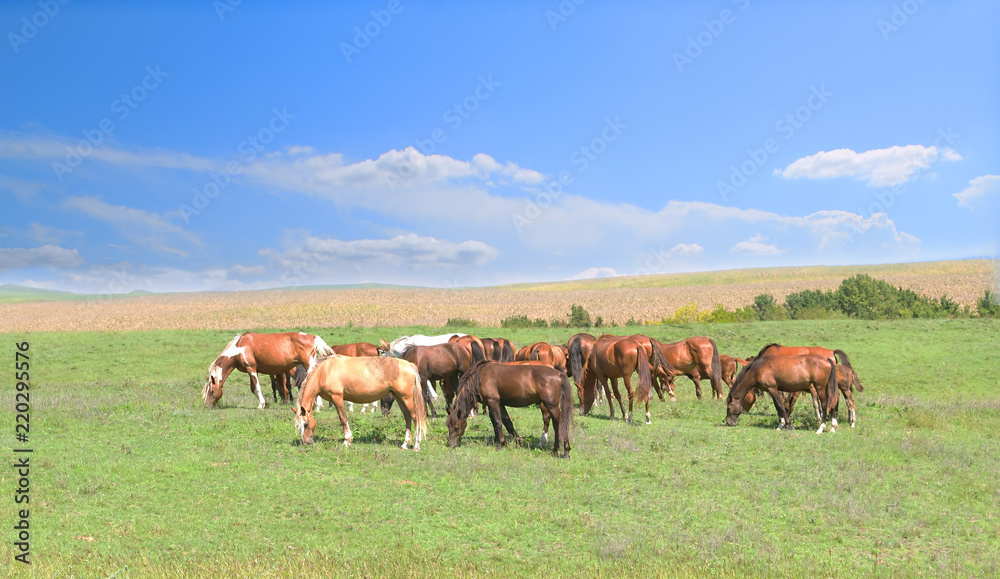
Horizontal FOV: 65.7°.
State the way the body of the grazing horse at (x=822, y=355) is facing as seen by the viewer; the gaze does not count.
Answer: to the viewer's left

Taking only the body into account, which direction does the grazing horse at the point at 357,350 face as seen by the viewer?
to the viewer's left

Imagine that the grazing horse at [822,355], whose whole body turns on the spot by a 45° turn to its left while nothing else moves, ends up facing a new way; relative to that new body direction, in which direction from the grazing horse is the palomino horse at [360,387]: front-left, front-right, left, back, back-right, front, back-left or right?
front

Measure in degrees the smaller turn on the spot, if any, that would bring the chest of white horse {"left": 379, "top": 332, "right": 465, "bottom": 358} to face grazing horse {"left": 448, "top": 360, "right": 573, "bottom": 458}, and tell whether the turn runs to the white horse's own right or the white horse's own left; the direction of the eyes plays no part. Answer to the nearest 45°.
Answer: approximately 90° to the white horse's own left

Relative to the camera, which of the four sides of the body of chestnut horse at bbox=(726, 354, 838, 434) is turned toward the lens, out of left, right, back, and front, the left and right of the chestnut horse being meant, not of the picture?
left

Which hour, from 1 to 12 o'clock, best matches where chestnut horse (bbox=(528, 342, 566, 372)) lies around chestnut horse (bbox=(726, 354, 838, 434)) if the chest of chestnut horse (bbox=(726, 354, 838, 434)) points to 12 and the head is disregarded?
chestnut horse (bbox=(528, 342, 566, 372)) is roughly at 1 o'clock from chestnut horse (bbox=(726, 354, 838, 434)).

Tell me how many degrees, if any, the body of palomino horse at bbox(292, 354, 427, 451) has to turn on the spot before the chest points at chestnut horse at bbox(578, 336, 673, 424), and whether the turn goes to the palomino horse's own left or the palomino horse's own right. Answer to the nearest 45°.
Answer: approximately 135° to the palomino horse's own right

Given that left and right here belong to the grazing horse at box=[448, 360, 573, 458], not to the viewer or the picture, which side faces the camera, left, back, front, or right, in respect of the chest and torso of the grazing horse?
left

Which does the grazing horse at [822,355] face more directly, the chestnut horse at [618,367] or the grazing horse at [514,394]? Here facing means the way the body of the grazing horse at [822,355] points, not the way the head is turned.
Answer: the chestnut horse

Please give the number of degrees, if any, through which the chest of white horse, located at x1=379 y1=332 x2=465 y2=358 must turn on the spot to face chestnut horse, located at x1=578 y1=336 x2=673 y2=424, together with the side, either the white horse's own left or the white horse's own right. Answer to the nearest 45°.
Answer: approximately 135° to the white horse's own left

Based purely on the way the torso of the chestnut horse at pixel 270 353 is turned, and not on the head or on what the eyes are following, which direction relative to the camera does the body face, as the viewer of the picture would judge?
to the viewer's left

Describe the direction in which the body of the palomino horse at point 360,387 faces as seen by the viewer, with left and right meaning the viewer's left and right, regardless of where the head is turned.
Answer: facing to the left of the viewer

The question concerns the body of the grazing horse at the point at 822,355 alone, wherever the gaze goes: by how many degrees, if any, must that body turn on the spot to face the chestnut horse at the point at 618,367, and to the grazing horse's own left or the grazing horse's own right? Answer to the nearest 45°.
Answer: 0° — it already faces it

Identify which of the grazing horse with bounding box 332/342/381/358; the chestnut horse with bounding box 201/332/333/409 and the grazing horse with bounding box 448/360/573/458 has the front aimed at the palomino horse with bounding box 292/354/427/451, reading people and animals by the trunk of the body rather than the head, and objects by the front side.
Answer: the grazing horse with bounding box 448/360/573/458

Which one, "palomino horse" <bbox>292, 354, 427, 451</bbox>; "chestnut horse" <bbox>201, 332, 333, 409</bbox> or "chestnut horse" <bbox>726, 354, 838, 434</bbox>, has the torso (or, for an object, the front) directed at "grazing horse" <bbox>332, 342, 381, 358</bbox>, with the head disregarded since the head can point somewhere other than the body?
"chestnut horse" <bbox>726, 354, 838, 434</bbox>

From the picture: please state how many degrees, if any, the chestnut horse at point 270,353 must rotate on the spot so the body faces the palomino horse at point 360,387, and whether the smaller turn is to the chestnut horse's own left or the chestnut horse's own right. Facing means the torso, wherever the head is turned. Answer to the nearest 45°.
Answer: approximately 90° to the chestnut horse's own left

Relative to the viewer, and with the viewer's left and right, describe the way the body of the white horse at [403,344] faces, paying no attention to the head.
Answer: facing to the left of the viewer
